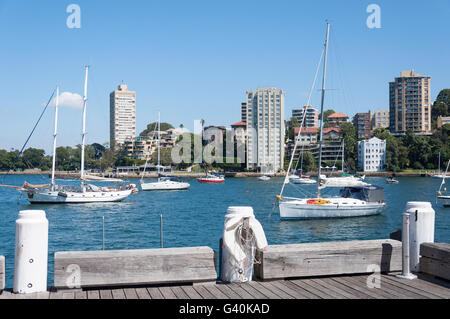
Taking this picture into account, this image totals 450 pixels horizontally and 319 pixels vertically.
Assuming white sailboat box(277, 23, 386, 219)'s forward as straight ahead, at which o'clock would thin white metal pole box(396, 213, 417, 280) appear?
The thin white metal pole is roughly at 9 o'clock from the white sailboat.

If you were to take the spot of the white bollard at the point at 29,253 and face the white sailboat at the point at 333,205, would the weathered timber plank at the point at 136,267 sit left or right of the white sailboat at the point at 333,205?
right

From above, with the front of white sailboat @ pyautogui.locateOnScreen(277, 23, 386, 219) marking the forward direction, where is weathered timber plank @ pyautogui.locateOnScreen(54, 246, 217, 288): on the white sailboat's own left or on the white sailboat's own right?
on the white sailboat's own left

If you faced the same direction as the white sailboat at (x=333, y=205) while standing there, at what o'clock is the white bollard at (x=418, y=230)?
The white bollard is roughly at 9 o'clock from the white sailboat.

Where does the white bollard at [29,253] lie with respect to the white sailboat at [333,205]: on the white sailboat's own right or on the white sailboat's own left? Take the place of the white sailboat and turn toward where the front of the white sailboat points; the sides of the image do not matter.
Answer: on the white sailboat's own left

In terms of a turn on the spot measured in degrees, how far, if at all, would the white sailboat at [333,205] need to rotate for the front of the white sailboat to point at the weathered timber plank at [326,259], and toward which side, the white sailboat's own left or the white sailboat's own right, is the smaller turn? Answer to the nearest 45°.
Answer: approximately 90° to the white sailboat's own left

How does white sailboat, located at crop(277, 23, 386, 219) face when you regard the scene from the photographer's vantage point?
facing to the left of the viewer

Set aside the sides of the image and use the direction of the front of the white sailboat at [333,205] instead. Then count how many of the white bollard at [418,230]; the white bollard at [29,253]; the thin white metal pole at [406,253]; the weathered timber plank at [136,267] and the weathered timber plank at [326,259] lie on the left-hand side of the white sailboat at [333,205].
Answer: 5
